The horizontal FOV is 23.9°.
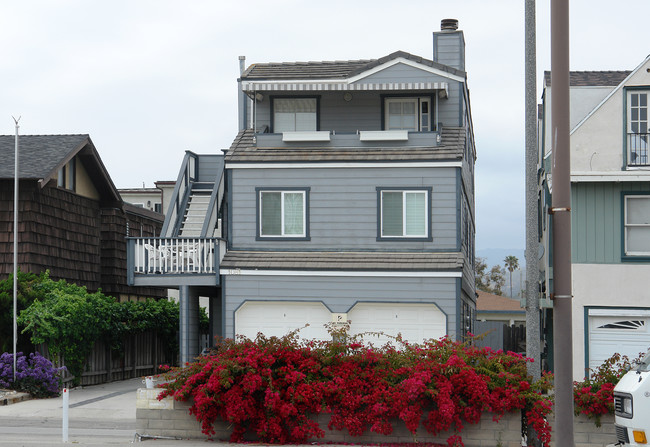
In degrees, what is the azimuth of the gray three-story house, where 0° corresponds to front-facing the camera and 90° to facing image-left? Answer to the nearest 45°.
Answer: approximately 0°

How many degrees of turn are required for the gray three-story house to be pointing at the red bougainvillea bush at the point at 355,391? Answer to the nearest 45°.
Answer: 0° — it already faces it

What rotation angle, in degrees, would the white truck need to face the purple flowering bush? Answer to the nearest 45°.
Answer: approximately 90° to its right

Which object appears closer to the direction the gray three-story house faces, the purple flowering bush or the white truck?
the white truck

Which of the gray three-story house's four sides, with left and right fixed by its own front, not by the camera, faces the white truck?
front

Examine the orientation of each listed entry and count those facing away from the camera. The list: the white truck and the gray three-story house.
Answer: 0

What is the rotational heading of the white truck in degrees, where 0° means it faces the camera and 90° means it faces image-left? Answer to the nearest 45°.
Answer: approximately 45°

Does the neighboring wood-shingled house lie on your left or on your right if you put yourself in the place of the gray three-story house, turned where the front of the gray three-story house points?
on your right

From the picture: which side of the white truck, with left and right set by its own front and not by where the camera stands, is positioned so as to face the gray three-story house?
right

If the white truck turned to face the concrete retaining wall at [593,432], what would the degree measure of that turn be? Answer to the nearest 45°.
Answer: approximately 135° to its right

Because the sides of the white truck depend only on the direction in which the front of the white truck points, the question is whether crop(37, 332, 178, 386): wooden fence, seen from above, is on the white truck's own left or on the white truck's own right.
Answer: on the white truck's own right

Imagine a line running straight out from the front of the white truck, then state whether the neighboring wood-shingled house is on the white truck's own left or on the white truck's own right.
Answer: on the white truck's own right
